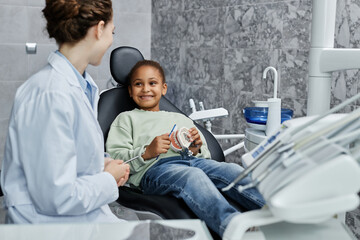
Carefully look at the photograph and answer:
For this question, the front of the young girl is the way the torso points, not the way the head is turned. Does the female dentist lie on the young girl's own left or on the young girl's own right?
on the young girl's own right

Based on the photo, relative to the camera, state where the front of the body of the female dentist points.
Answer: to the viewer's right

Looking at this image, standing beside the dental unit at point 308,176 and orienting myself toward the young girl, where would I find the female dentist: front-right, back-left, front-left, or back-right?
front-left

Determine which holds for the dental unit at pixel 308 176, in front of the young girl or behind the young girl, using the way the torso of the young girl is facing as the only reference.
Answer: in front

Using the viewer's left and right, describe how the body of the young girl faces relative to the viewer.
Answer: facing the viewer and to the right of the viewer

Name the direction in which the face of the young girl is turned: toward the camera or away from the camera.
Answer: toward the camera

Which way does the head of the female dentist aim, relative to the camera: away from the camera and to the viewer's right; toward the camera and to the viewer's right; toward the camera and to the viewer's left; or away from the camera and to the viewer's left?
away from the camera and to the viewer's right

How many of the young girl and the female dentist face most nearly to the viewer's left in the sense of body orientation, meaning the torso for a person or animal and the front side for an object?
0
